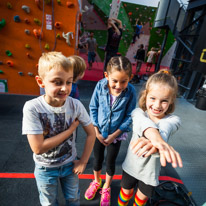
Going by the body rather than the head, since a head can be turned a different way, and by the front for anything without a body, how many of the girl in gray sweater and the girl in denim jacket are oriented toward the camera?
2

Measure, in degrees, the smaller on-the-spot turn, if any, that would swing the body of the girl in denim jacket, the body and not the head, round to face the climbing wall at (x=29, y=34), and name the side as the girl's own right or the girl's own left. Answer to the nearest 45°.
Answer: approximately 135° to the girl's own right

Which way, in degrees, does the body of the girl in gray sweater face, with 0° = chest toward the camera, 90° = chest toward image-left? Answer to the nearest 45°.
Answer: approximately 0°

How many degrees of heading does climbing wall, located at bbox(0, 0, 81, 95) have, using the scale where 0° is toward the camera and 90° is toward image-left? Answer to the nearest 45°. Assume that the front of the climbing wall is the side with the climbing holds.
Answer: approximately 0°

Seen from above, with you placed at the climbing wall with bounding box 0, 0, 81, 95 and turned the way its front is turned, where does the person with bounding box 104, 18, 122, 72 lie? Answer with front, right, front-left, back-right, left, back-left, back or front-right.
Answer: left

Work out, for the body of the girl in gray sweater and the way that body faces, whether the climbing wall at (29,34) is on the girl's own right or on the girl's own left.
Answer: on the girl's own right

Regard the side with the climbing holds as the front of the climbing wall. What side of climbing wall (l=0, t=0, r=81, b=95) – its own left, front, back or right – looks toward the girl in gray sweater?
front

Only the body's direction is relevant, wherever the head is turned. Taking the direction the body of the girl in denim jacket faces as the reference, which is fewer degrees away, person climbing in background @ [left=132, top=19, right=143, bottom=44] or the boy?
the boy

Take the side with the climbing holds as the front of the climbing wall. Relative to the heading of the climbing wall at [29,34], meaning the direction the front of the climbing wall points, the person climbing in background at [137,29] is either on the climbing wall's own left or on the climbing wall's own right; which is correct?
on the climbing wall's own left
